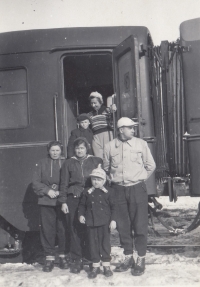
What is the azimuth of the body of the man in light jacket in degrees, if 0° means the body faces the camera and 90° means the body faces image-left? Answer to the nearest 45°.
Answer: approximately 0°

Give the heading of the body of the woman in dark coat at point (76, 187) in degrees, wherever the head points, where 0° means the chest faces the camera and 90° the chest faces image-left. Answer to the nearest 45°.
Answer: approximately 0°

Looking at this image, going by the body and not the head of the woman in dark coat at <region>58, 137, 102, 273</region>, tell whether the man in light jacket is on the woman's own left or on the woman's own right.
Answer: on the woman's own left
